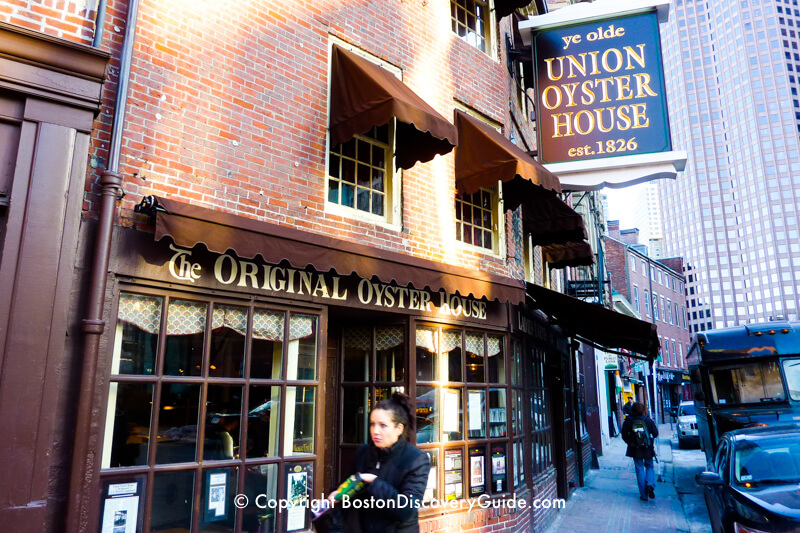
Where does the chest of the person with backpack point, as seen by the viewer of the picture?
away from the camera

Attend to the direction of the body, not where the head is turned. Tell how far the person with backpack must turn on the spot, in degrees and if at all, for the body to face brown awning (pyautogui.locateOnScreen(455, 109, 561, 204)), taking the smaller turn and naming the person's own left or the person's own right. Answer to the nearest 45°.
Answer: approximately 180°

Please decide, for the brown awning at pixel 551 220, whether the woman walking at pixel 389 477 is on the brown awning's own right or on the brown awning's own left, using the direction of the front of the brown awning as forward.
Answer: on the brown awning's own right

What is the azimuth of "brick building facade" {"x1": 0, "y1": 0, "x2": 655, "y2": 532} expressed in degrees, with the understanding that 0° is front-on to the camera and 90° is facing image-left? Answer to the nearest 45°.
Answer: approximately 315°
